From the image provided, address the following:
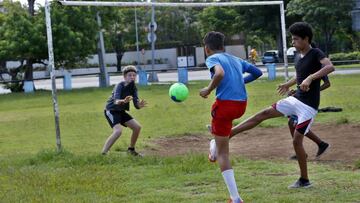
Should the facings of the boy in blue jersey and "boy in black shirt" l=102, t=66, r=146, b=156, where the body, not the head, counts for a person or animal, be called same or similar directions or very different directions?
very different directions

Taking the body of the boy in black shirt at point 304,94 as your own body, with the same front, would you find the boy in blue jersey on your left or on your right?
on your left

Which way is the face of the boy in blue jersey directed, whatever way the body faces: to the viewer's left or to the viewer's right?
to the viewer's left

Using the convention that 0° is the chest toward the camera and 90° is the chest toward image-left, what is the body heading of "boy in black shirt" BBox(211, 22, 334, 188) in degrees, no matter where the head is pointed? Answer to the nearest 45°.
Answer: approximately 90°

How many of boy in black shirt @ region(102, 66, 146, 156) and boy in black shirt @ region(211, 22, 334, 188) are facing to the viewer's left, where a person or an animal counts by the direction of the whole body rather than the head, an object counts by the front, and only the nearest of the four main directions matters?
1

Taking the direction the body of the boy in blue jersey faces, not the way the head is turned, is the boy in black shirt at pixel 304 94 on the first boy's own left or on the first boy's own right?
on the first boy's own right

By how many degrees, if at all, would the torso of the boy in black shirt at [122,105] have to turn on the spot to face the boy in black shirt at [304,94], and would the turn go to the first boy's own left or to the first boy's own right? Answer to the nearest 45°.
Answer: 0° — they already face them

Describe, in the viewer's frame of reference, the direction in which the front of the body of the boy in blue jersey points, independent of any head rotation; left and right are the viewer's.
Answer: facing away from the viewer and to the left of the viewer
